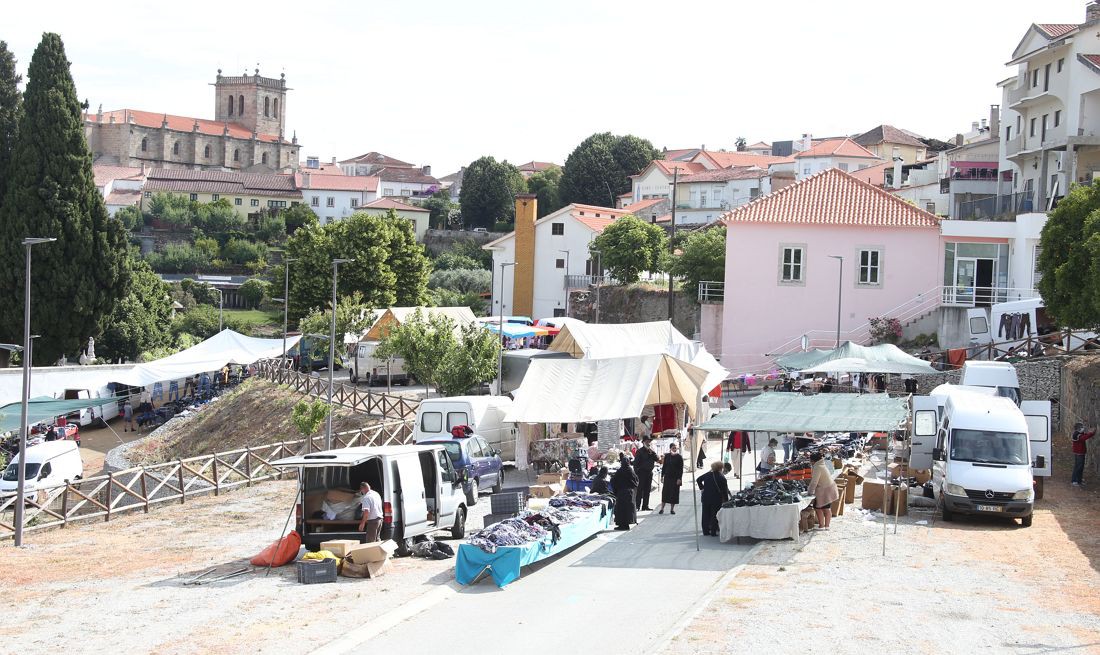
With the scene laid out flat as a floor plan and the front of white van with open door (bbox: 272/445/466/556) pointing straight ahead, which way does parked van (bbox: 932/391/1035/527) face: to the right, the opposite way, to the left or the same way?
the opposite way

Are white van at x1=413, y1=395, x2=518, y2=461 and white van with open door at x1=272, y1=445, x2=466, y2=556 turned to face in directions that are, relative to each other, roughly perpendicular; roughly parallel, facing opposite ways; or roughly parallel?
roughly parallel

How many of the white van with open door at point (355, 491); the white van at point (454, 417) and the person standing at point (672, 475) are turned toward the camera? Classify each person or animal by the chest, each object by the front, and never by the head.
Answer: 1

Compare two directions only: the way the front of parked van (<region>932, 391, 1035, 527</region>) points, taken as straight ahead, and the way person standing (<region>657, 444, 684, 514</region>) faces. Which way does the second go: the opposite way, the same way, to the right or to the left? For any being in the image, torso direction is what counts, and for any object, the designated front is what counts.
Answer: the same way

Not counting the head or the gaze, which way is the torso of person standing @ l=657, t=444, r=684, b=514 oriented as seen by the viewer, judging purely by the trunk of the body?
toward the camera

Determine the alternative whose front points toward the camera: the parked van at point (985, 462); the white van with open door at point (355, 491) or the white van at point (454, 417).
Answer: the parked van

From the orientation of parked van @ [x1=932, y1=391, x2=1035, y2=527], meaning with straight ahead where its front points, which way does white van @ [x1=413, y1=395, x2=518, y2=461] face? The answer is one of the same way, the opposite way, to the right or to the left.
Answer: the opposite way

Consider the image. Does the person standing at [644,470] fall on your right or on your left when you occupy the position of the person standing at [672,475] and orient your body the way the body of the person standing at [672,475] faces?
on your right

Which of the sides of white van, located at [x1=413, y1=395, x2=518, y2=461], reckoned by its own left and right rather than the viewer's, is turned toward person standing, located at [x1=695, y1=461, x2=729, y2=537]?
right

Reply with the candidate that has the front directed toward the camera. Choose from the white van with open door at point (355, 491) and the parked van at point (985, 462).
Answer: the parked van

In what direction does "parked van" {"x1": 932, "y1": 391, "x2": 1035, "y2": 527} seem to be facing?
toward the camera

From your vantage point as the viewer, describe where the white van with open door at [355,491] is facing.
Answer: facing away from the viewer and to the right of the viewer

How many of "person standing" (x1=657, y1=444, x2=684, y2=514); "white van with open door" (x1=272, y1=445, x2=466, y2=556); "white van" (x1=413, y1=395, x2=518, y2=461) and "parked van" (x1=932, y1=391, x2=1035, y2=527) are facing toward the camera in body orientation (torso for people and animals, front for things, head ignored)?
2

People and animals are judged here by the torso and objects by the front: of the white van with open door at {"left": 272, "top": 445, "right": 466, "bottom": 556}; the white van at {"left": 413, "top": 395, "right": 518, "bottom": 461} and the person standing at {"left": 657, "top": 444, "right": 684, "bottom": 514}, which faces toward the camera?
the person standing

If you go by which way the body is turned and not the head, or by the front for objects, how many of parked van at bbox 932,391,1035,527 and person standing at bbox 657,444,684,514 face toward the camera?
2

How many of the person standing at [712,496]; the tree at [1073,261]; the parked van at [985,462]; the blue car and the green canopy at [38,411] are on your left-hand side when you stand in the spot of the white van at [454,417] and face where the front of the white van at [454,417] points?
1
